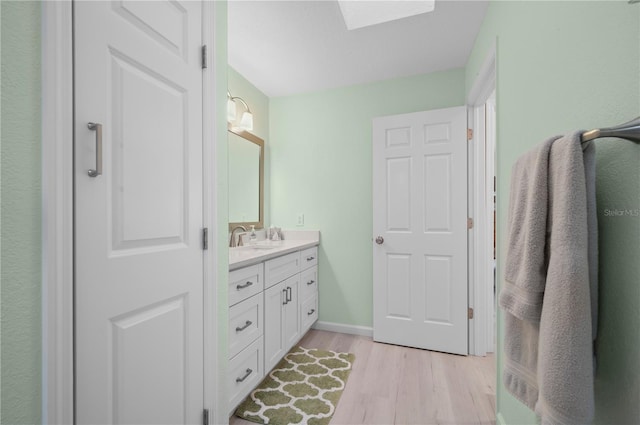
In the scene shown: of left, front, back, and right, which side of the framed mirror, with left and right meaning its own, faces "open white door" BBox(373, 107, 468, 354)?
front

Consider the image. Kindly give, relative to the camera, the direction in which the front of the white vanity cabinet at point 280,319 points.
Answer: facing the viewer and to the right of the viewer

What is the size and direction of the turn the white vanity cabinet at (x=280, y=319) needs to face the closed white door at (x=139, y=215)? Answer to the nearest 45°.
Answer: approximately 90° to its right

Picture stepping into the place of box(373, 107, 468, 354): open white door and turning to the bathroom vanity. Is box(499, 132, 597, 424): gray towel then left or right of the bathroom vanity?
left

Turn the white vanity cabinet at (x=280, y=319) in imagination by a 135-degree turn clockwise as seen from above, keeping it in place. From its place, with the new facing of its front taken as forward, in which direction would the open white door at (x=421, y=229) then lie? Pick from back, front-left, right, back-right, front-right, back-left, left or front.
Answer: back
